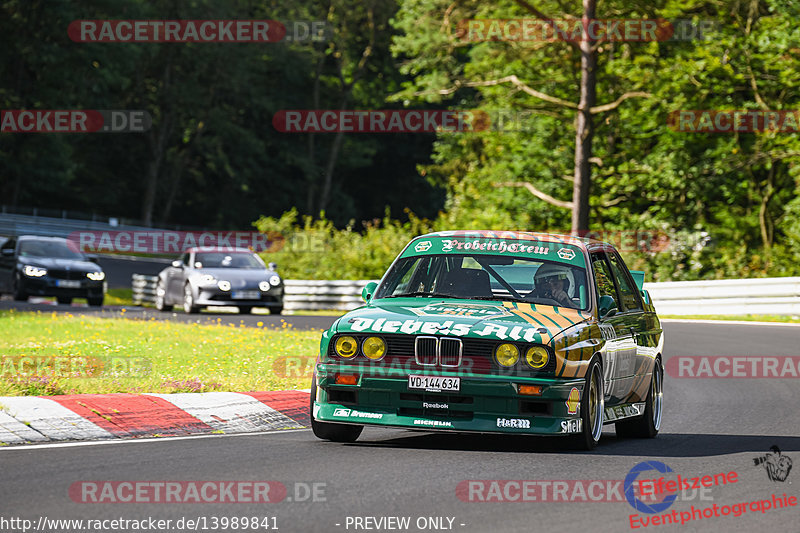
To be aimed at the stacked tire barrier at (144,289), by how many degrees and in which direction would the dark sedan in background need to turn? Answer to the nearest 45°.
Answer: approximately 90° to its left

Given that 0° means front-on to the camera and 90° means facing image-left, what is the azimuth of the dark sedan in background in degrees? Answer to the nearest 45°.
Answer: approximately 315°

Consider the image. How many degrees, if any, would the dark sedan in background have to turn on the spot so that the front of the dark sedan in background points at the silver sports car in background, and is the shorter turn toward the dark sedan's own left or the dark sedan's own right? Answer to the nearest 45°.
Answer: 0° — it already faces it

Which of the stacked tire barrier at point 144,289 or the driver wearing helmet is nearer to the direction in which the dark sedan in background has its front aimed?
the driver wearing helmet

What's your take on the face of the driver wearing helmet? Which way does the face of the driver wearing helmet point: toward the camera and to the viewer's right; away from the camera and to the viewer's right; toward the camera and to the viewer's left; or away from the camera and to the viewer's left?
toward the camera and to the viewer's left

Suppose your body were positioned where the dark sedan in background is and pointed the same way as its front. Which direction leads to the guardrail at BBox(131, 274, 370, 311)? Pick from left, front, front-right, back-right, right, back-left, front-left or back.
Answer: front-left
